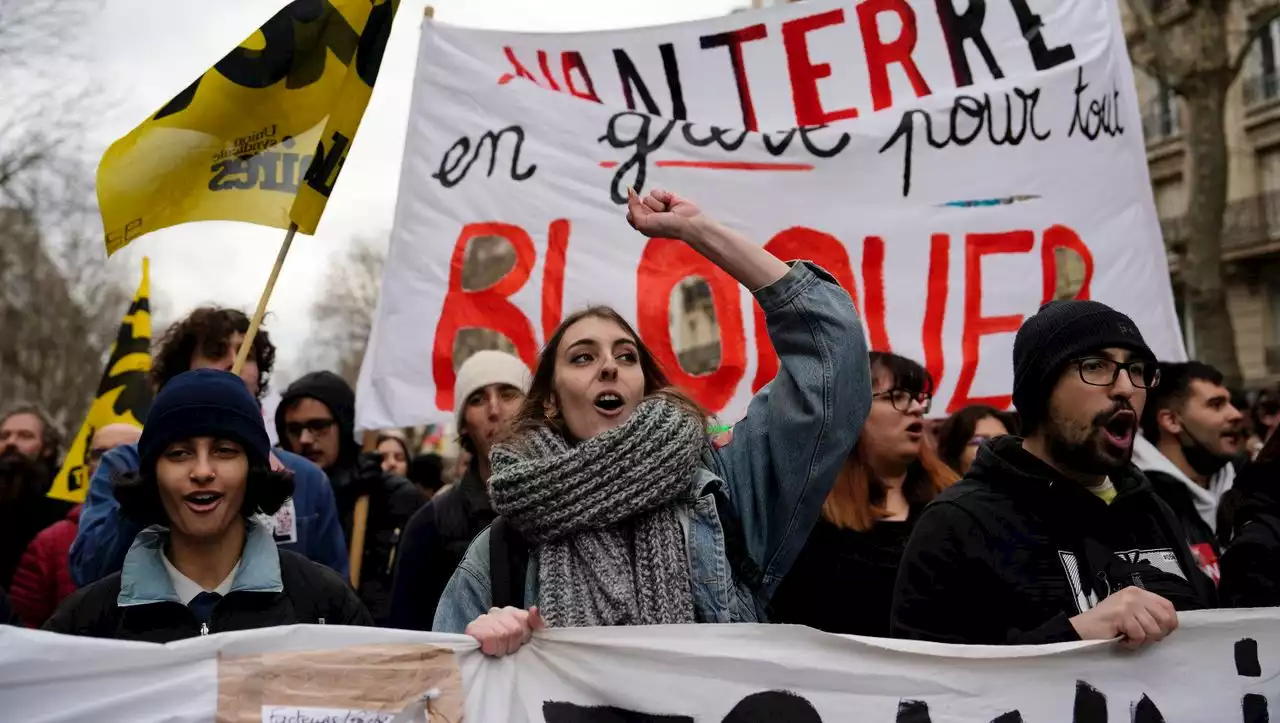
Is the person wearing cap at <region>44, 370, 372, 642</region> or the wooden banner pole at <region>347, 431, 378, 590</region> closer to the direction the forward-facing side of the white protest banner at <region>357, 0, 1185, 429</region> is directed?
the person wearing cap

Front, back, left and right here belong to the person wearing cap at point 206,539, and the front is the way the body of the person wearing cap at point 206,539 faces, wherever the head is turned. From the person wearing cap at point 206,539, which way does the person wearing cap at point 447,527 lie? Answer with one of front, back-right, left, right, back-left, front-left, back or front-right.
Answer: back-left

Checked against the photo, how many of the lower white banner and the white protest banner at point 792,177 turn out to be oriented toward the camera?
2

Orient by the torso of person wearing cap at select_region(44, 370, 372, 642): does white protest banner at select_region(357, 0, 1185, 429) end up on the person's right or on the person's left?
on the person's left

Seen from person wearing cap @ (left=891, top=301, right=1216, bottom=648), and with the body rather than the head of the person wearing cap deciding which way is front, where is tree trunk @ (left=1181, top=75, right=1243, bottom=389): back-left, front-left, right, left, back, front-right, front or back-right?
back-left

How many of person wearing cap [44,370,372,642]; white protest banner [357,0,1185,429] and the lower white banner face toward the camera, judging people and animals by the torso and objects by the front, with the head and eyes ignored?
3

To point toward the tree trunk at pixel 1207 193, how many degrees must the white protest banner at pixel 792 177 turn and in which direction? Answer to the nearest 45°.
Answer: approximately 135° to its left

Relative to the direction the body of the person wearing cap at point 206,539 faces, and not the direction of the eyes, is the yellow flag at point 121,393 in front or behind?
behind

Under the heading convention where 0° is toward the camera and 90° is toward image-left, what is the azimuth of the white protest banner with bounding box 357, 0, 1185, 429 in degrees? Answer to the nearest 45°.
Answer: approximately 0°

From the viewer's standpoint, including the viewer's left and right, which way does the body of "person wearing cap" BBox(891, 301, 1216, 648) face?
facing the viewer and to the right of the viewer
